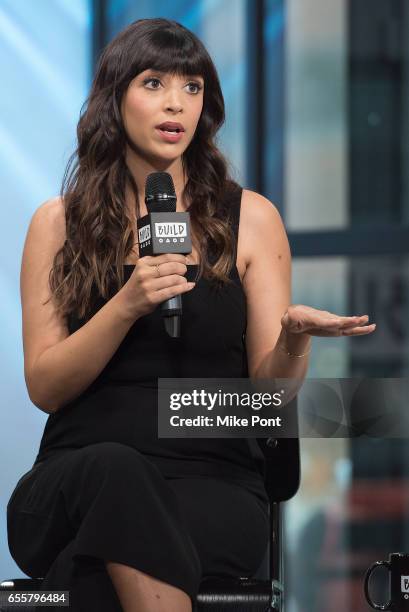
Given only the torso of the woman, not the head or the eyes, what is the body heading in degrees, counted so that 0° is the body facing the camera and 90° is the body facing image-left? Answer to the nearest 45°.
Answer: approximately 0°
